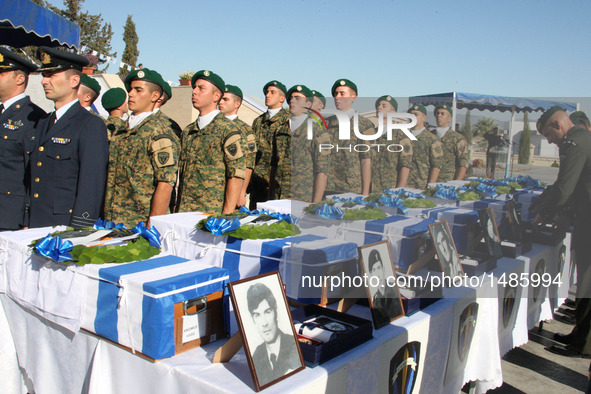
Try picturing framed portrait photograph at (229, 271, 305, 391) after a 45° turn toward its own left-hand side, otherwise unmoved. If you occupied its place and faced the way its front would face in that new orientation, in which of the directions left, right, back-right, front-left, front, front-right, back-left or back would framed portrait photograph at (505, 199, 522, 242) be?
front-left

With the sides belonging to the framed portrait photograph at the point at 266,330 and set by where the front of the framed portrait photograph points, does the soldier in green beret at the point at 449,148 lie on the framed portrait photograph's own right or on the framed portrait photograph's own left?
on the framed portrait photograph's own left

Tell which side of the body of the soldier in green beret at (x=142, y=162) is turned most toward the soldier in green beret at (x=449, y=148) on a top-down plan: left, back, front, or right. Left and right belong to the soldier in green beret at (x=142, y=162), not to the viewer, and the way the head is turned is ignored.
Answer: left

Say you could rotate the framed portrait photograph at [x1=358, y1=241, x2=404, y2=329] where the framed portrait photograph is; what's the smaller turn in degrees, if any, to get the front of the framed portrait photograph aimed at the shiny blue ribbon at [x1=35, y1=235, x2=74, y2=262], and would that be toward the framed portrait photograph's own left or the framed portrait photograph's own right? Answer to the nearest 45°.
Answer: approximately 135° to the framed portrait photograph's own right
